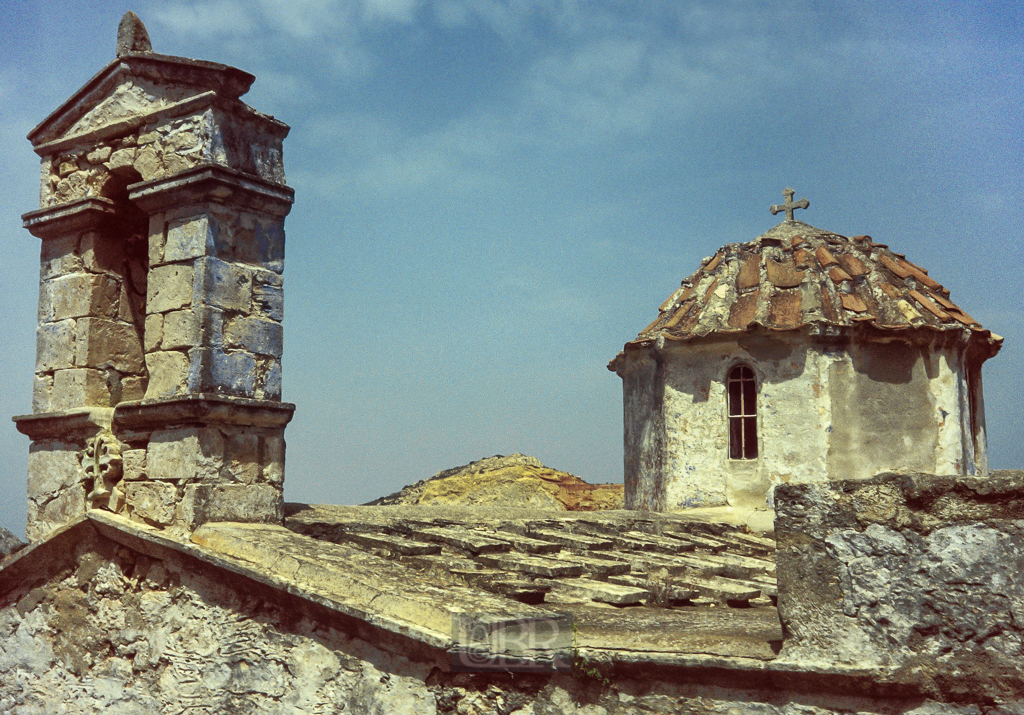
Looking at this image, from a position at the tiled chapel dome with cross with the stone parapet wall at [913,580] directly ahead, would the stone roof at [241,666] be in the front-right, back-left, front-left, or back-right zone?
front-right

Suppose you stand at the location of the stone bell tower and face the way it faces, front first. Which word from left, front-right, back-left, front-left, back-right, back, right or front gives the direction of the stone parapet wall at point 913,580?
left

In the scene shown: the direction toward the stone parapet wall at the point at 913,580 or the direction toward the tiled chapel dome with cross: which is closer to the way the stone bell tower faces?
the stone parapet wall

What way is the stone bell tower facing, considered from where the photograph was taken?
facing the viewer and to the left of the viewer
